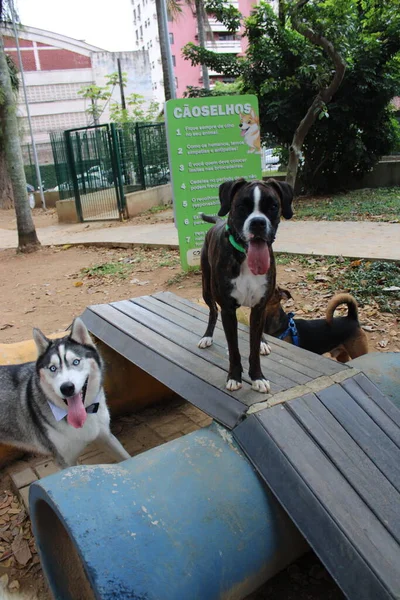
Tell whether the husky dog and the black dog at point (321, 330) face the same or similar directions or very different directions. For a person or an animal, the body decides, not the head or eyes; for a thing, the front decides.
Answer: very different directions

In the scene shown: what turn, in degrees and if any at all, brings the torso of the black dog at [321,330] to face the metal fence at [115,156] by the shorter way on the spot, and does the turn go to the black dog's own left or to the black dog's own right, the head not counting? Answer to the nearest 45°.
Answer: approximately 45° to the black dog's own right

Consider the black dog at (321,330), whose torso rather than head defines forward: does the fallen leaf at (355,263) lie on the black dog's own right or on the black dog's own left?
on the black dog's own right

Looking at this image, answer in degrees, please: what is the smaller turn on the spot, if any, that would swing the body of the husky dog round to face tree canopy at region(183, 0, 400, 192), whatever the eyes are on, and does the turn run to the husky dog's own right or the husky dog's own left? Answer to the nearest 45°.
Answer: approximately 90° to the husky dog's own left

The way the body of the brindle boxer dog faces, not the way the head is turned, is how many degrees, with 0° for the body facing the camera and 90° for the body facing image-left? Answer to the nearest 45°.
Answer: approximately 0°

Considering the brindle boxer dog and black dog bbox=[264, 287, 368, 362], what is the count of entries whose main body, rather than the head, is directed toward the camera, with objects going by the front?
1

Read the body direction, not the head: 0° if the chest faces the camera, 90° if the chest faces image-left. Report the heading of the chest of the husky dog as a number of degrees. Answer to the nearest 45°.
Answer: approximately 315°

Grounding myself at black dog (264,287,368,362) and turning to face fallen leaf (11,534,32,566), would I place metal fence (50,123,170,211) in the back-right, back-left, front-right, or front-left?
back-right

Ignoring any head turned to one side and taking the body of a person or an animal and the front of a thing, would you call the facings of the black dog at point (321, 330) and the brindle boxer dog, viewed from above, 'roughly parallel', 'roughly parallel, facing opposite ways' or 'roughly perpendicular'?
roughly perpendicular

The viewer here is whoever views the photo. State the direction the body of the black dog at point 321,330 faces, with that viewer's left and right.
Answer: facing to the left of the viewer
